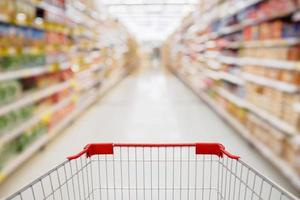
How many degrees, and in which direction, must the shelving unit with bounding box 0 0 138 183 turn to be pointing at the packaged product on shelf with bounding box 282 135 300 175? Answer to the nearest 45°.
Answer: approximately 45° to its right

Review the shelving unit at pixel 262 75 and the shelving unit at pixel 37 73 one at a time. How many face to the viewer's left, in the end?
1

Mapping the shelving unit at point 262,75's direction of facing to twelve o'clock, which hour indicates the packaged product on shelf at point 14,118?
The packaged product on shelf is roughly at 11 o'clock from the shelving unit.

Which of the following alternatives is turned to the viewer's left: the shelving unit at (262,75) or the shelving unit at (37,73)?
the shelving unit at (262,75)

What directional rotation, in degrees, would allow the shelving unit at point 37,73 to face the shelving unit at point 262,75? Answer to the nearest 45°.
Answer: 0° — it already faces it

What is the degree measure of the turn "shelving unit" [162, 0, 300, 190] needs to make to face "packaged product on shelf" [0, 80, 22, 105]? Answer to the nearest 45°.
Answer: approximately 45° to its left

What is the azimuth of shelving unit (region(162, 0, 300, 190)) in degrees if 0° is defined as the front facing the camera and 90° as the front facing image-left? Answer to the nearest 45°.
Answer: approximately 90°

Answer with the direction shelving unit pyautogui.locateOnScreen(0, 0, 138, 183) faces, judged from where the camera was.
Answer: facing to the right of the viewer

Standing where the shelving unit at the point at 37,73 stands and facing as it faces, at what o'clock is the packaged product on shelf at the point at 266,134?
The packaged product on shelf is roughly at 1 o'clock from the shelving unit.
